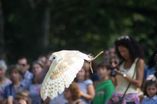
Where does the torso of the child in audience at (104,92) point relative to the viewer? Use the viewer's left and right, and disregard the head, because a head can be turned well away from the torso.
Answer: facing the viewer and to the left of the viewer

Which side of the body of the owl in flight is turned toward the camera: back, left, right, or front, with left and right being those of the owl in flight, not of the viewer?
left

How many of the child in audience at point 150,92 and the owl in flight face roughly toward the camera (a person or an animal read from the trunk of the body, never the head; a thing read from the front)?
1

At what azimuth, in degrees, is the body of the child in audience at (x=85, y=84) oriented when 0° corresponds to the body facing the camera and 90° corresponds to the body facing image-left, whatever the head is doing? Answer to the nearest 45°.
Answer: approximately 45°

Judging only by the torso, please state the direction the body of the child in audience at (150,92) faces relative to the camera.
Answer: toward the camera
